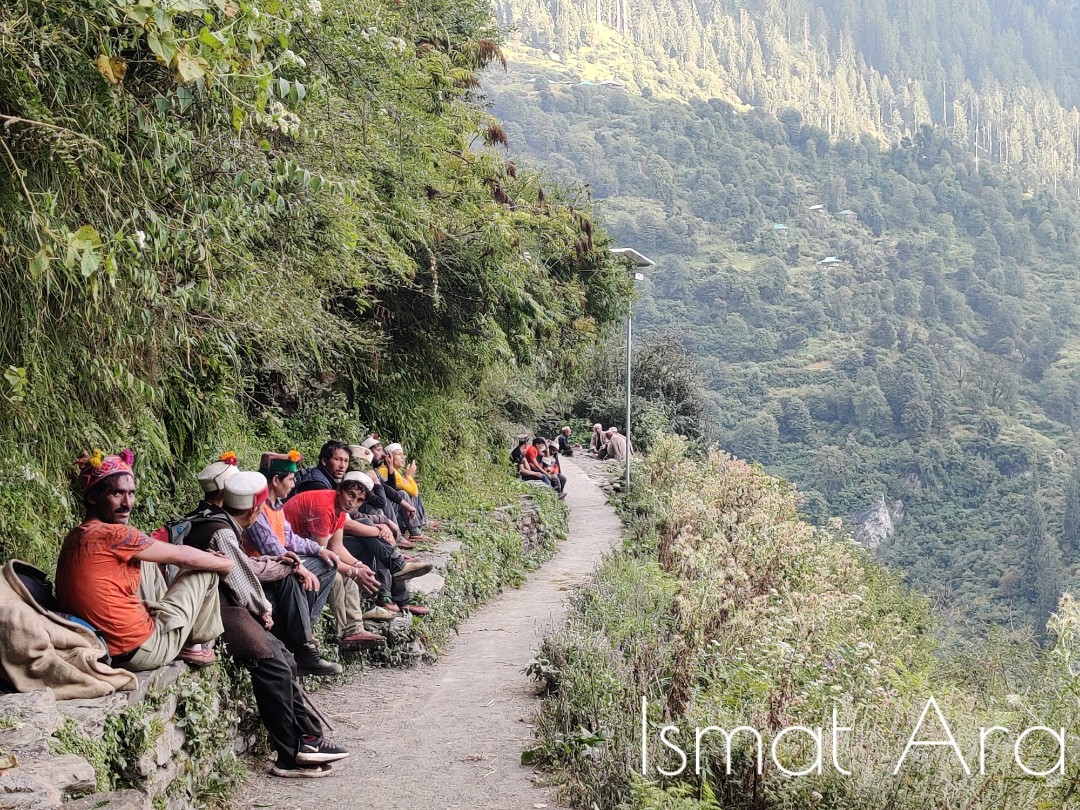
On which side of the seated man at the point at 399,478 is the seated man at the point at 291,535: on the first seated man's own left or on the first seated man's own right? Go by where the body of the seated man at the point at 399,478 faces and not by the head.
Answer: on the first seated man's own right

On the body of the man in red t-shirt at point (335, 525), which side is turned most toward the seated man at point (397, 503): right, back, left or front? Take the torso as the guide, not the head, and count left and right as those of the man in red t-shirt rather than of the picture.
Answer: left

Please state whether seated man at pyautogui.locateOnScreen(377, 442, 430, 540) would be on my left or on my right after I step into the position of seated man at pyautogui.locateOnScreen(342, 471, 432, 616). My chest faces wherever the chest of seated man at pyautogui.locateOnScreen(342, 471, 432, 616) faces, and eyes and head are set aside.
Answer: on my left

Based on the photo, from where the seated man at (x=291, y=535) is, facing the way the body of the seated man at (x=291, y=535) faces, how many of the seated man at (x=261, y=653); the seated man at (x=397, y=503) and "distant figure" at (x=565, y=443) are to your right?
1

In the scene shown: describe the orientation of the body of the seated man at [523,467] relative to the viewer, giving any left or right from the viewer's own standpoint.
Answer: facing to the right of the viewer

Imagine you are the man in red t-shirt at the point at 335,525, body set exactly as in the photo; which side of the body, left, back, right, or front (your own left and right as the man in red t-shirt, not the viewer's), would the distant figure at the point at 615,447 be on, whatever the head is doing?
left

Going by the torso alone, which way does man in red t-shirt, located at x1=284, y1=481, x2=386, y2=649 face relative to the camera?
to the viewer's right

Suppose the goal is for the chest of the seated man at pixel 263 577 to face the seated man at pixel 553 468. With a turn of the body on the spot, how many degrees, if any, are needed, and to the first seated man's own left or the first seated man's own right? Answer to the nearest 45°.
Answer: approximately 90° to the first seated man's own left

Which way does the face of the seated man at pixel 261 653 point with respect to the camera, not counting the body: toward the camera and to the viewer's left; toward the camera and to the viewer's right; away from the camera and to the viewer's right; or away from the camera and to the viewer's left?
away from the camera and to the viewer's right

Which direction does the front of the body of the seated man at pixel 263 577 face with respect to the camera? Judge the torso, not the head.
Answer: to the viewer's right

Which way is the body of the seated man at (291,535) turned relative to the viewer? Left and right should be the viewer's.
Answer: facing to the right of the viewer

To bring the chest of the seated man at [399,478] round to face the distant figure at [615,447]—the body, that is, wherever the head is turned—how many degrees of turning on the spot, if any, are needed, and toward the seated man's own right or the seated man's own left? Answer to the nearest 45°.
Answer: approximately 90° to the seated man's own left

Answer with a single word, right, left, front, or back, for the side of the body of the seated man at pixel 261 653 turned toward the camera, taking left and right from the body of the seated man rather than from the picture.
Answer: right
